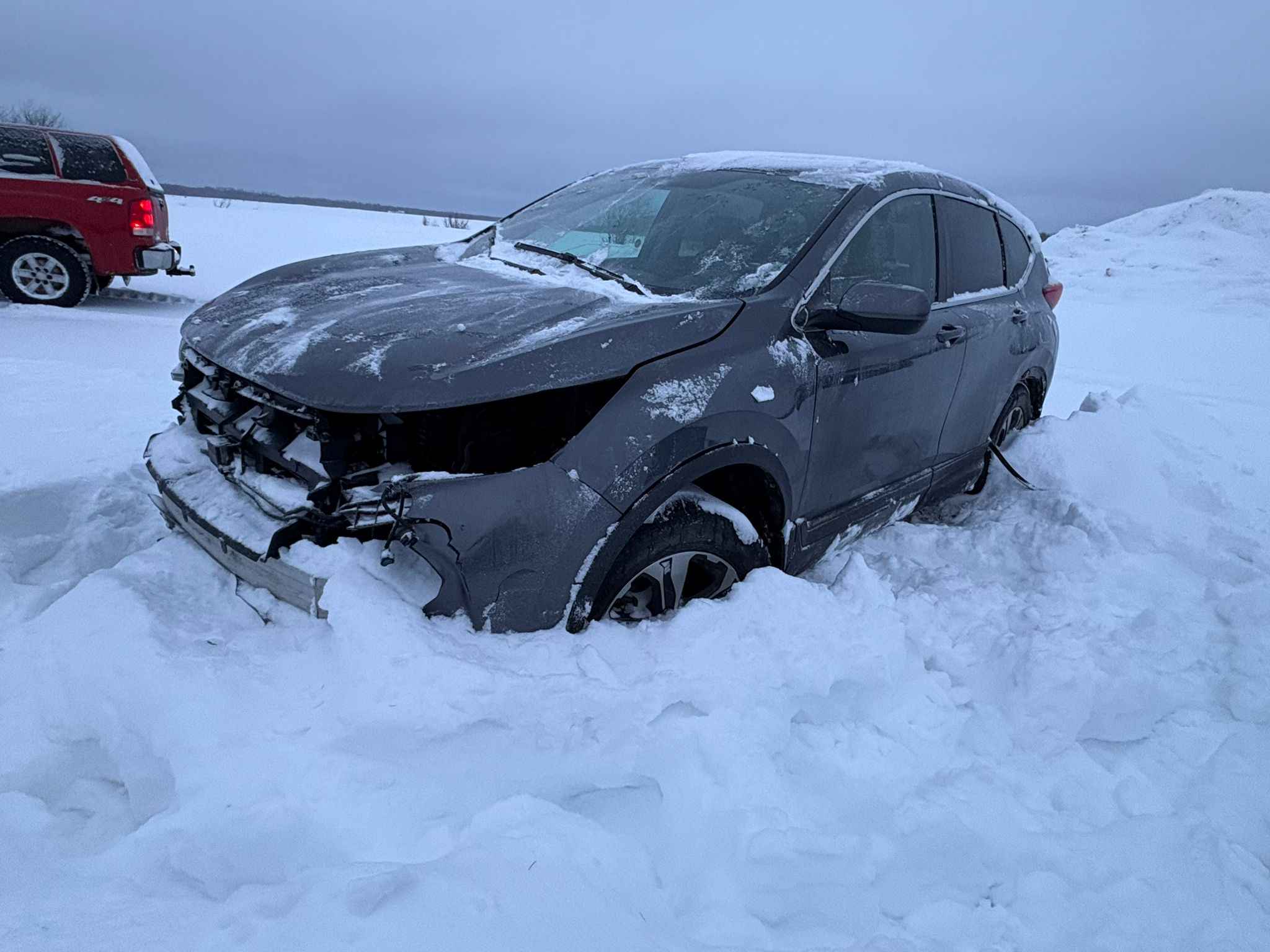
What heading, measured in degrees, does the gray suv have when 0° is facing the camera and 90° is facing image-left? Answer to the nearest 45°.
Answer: approximately 45°

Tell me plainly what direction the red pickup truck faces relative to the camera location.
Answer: facing to the left of the viewer
